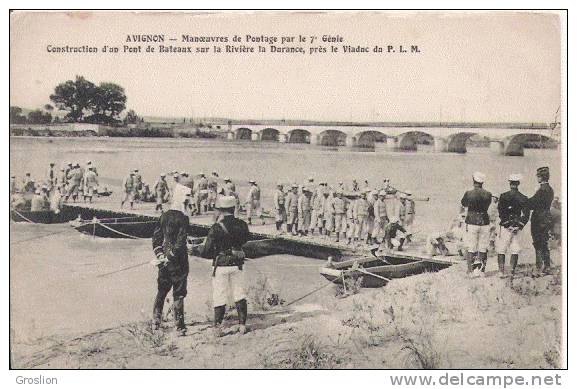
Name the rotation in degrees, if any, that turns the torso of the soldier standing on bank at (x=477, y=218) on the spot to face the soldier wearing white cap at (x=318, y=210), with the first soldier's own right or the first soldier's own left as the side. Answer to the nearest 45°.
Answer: approximately 90° to the first soldier's own left

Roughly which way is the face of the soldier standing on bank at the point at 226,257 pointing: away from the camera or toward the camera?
away from the camera

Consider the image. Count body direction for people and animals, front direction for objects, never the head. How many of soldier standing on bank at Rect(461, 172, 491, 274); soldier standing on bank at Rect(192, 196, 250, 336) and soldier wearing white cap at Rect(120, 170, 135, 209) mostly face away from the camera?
2

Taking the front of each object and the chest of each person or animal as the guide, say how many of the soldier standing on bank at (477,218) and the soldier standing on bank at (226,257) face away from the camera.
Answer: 2

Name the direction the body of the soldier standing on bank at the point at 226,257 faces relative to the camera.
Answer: away from the camera

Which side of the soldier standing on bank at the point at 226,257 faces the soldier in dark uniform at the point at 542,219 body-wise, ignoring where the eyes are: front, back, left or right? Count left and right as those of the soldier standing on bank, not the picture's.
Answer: right

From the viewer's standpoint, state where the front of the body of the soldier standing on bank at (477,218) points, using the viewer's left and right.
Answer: facing away from the viewer

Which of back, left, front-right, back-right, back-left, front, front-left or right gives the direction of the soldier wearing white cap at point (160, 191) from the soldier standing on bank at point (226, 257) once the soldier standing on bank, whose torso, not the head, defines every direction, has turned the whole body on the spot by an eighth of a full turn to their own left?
front
